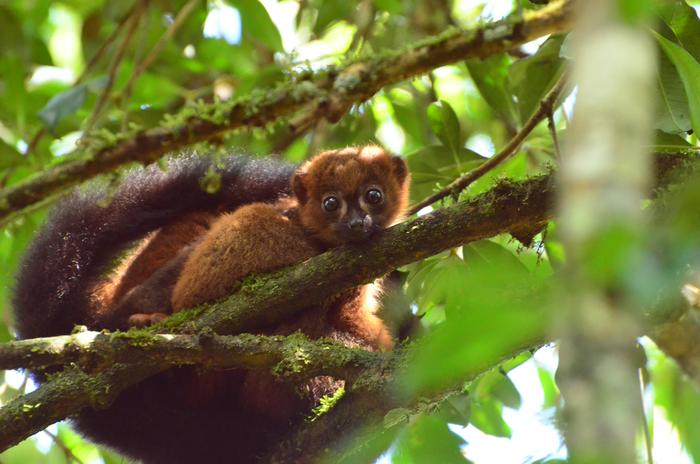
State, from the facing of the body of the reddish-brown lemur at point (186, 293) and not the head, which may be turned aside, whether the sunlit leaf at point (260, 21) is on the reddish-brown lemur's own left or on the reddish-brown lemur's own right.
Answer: on the reddish-brown lemur's own left

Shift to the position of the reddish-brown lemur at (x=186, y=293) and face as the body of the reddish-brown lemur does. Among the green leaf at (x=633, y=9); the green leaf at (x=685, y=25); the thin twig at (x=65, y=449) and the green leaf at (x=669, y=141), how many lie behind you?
1

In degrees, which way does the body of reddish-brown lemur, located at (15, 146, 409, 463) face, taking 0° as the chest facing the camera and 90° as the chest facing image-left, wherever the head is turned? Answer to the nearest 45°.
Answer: approximately 315°

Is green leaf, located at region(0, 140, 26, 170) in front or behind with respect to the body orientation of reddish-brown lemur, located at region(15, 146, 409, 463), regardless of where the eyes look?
behind

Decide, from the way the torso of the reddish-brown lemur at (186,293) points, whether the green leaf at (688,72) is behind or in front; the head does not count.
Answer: in front

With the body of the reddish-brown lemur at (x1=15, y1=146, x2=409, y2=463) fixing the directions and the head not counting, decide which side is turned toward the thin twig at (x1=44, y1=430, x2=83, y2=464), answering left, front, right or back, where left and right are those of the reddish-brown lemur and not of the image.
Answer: back

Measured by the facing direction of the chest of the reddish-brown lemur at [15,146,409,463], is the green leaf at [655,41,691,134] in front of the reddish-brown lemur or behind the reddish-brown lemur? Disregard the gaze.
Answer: in front
